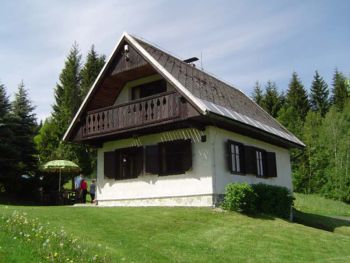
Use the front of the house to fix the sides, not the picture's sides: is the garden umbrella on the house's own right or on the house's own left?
on the house's own right

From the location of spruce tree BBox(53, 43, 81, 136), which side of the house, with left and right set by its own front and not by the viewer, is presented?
right

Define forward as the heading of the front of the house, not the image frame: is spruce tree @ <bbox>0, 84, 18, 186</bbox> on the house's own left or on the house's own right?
on the house's own right

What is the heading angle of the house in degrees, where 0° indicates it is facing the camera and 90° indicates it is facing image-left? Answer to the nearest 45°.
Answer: approximately 45°

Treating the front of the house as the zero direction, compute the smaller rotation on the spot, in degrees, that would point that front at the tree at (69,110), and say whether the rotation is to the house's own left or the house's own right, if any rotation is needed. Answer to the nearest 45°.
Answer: approximately 90° to the house's own right

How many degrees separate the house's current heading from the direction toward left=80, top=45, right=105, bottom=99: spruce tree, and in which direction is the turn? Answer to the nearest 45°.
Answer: approximately 135° to its right

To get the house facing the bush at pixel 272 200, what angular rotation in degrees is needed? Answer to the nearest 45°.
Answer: approximately 135° to its left

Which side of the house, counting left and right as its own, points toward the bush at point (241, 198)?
left

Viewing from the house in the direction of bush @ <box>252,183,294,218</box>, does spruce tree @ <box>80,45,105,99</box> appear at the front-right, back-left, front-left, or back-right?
back-left
